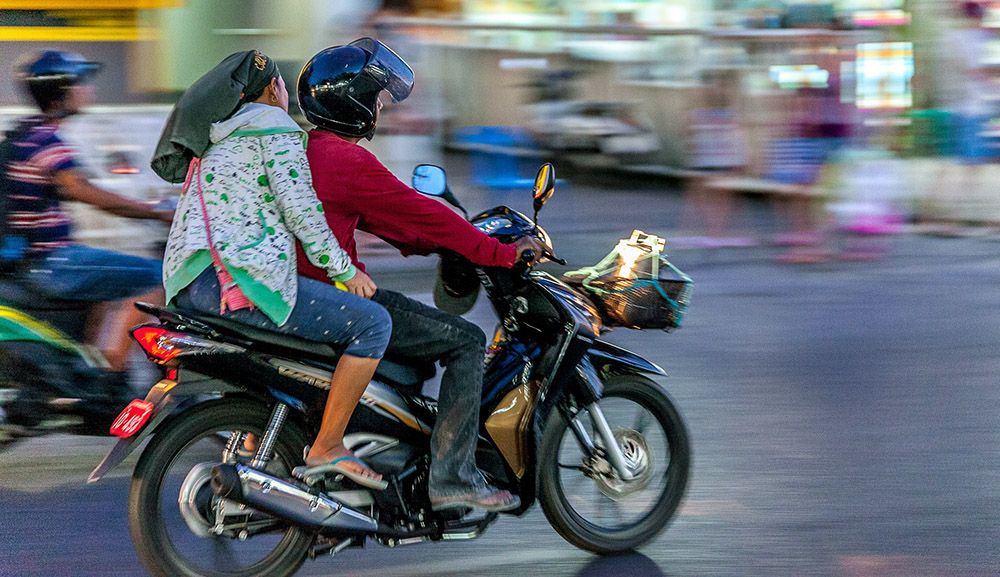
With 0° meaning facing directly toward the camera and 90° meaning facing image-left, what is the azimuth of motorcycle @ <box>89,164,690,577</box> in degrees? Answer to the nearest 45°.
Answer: approximately 225°

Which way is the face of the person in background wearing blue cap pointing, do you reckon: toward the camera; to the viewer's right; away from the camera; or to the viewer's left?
to the viewer's right

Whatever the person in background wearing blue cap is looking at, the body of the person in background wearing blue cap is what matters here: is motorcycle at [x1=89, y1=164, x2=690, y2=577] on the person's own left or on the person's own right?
on the person's own right

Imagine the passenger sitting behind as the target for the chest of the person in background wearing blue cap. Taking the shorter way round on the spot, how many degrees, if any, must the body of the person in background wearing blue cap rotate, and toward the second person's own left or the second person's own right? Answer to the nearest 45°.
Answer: approximately 90° to the second person's own right

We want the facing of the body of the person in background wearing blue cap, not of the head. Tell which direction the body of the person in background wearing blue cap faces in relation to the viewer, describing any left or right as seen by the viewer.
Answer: facing to the right of the viewer
